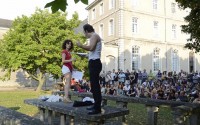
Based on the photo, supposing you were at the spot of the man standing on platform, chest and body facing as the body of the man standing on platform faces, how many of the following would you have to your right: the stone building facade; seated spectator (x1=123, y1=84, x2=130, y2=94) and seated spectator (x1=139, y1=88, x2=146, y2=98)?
3

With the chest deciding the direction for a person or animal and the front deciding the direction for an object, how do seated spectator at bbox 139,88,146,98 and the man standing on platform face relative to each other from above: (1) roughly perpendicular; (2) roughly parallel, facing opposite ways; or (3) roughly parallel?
roughly perpendicular

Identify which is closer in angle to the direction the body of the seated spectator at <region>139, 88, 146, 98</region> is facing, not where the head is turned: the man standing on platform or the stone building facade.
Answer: the man standing on platform

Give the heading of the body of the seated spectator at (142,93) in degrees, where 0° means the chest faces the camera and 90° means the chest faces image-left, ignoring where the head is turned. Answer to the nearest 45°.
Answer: approximately 0°

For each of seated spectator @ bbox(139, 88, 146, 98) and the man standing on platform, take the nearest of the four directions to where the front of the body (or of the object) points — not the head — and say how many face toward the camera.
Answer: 1

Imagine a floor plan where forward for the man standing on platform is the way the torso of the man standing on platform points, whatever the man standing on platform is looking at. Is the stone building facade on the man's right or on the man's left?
on the man's right

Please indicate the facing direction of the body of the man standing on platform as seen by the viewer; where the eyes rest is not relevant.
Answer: to the viewer's left
